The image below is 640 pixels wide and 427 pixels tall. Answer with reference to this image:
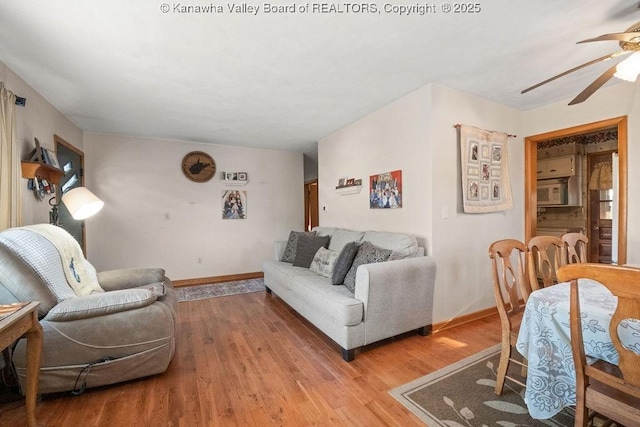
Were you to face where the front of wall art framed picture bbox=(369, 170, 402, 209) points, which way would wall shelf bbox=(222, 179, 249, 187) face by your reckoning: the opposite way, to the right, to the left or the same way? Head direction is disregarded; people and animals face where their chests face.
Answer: to the left

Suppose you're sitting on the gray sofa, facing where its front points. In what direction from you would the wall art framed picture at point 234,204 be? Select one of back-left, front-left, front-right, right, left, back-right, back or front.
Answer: right

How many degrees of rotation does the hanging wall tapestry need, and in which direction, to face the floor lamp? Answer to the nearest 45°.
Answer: approximately 90° to its right

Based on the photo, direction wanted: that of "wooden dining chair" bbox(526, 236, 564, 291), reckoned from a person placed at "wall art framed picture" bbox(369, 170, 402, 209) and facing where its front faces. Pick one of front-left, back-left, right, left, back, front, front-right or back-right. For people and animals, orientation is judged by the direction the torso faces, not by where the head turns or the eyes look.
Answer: left

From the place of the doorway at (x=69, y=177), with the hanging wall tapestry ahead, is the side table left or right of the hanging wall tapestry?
right

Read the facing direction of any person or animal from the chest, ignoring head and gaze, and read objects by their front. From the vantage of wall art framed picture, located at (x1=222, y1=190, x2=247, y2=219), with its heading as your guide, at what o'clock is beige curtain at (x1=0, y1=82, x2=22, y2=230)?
The beige curtain is roughly at 1 o'clock from the wall art framed picture.

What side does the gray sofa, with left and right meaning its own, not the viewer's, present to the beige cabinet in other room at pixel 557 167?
back

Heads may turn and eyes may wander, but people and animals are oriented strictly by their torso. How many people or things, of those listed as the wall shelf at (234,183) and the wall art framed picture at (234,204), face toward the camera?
2

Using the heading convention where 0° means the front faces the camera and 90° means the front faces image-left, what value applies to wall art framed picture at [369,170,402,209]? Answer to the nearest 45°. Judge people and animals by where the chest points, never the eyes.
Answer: approximately 45°
